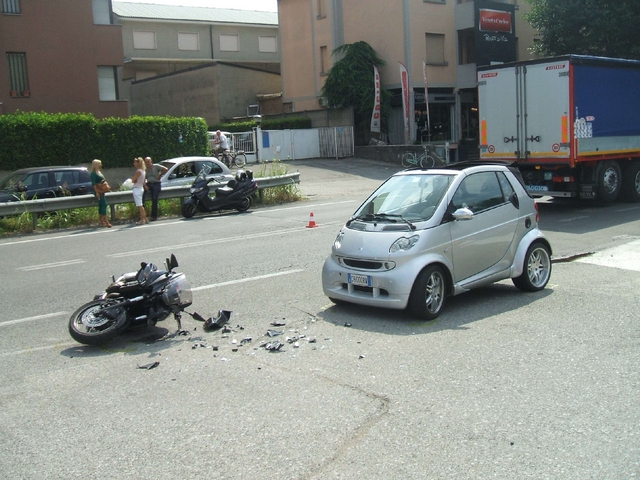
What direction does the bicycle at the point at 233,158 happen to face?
to the viewer's right

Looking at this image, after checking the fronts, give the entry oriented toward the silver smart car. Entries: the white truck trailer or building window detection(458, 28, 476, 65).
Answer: the building window

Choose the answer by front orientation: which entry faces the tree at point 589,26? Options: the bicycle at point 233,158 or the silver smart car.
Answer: the bicycle

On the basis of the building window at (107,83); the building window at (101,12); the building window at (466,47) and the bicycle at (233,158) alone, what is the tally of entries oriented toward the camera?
3

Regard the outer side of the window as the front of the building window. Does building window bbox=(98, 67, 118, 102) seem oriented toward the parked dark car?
yes

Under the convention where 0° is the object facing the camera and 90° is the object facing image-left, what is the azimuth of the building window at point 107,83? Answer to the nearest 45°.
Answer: approximately 0°

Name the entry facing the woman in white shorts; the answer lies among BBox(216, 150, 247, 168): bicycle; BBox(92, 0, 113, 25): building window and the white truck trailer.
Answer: the building window

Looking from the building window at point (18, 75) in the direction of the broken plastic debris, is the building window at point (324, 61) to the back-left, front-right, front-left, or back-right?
back-left

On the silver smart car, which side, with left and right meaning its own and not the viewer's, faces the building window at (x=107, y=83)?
right

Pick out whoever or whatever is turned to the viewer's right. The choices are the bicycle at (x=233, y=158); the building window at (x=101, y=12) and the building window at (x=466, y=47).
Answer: the bicycle

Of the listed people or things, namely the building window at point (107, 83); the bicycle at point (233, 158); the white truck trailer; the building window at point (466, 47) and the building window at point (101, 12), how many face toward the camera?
3
